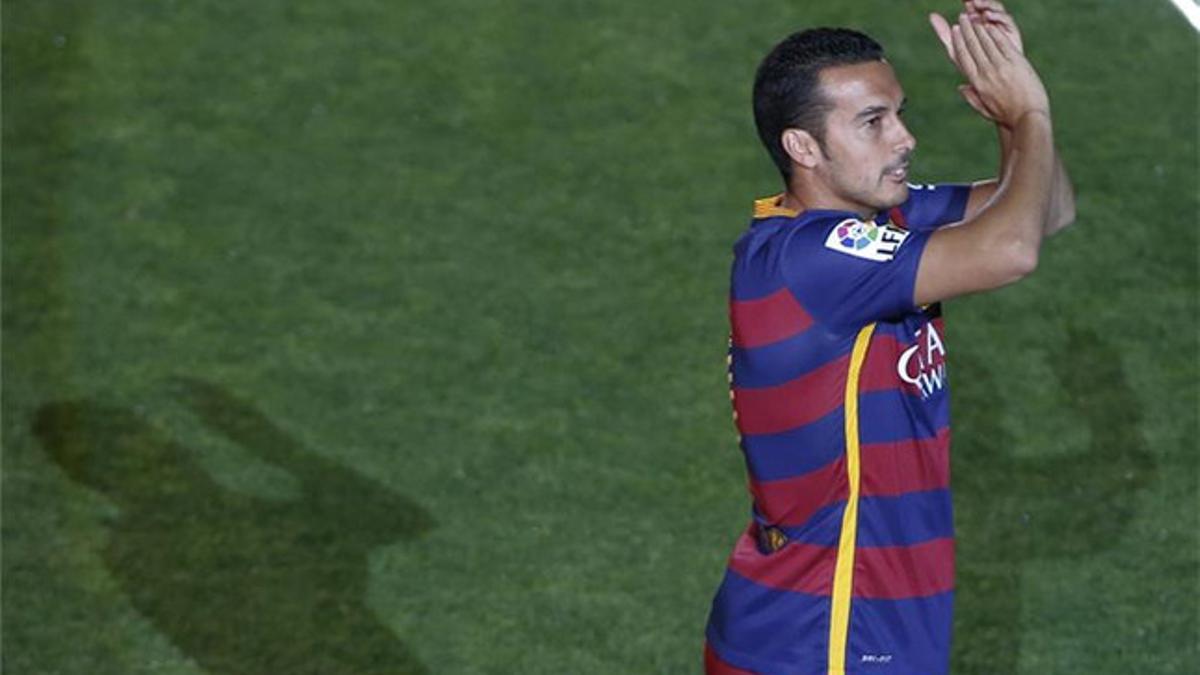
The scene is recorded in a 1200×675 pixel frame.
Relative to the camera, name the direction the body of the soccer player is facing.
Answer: to the viewer's right
